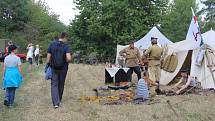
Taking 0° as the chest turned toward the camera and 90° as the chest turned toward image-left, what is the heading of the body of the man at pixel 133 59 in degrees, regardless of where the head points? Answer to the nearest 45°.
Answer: approximately 0°

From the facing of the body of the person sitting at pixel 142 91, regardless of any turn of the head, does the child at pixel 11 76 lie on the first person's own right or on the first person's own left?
on the first person's own left
